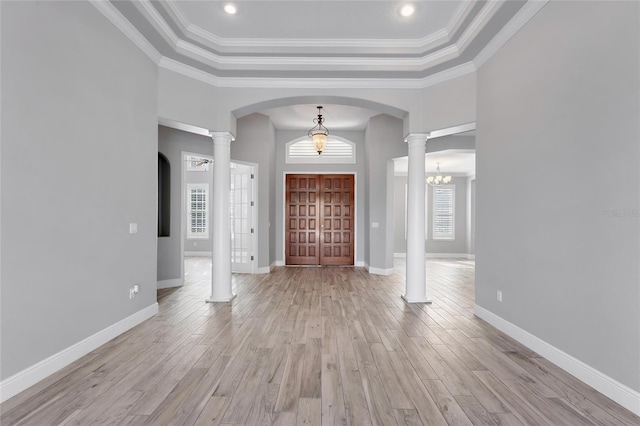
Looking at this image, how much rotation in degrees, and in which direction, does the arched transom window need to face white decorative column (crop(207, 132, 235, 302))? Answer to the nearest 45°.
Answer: approximately 45° to its right

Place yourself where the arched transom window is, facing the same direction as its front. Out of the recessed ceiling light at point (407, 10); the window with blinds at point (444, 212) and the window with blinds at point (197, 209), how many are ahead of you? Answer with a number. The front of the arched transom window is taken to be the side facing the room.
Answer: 1

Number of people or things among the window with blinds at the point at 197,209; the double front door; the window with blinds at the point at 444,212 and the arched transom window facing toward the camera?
4

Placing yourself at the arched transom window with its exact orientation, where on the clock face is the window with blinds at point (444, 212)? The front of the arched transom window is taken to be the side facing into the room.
The window with blinds is roughly at 8 o'clock from the arched transom window.

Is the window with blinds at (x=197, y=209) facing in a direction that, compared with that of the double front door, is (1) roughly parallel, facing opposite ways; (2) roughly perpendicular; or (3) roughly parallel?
roughly parallel

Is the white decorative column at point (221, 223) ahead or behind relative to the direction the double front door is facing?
ahead

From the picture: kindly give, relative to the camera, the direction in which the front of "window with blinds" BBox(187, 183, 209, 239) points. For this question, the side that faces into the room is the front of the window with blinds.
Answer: facing the viewer

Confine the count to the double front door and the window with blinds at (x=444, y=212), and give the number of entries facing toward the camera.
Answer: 2

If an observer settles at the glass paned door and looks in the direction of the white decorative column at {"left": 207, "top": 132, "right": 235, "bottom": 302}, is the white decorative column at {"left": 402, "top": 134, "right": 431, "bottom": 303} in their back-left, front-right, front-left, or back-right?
front-left

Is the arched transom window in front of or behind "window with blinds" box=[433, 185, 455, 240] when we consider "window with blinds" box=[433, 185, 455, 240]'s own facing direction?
in front

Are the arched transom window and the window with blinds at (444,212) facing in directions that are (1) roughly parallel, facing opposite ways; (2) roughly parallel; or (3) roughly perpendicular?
roughly parallel

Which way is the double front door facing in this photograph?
toward the camera

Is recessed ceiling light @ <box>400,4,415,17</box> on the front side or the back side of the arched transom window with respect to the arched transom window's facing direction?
on the front side
